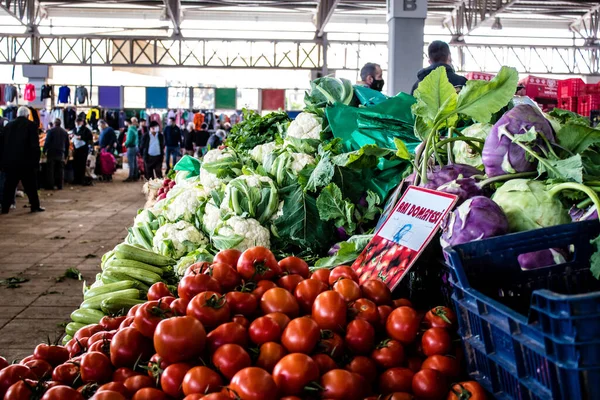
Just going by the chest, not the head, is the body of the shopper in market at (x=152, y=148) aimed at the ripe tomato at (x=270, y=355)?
yes

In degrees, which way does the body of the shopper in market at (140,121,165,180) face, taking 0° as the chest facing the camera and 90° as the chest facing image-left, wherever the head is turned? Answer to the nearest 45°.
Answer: approximately 0°

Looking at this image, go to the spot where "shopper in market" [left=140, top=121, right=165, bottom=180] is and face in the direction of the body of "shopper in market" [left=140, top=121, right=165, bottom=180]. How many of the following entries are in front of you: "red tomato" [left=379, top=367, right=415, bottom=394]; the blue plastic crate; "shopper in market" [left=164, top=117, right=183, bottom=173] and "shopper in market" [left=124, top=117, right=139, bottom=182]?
2

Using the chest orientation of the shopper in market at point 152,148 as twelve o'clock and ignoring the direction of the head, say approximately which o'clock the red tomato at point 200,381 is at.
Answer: The red tomato is roughly at 12 o'clock from the shopper in market.

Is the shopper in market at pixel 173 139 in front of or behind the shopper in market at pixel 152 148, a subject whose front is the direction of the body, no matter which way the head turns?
behind

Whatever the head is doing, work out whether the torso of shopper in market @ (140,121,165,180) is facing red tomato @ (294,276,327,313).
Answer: yes

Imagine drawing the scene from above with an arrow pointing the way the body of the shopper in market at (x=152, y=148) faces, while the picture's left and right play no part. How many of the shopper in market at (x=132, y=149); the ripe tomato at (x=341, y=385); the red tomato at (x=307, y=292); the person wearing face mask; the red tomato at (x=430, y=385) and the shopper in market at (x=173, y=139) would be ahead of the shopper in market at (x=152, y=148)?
4

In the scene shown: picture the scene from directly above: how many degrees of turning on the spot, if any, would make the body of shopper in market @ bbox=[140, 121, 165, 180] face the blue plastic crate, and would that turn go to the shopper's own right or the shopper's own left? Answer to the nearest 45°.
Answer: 0° — they already face it
